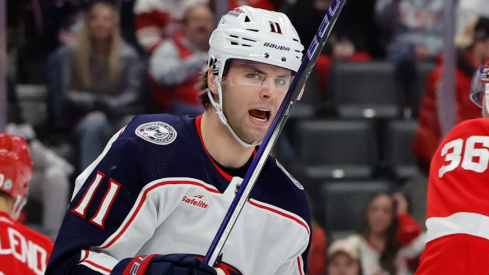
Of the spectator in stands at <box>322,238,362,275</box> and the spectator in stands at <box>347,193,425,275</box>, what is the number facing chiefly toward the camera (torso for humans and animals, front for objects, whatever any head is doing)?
2

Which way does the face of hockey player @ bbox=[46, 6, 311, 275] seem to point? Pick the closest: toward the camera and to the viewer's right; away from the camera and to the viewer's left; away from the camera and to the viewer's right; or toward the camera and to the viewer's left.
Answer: toward the camera and to the viewer's right

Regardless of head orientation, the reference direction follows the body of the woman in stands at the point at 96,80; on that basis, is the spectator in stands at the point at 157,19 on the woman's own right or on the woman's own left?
on the woman's own left

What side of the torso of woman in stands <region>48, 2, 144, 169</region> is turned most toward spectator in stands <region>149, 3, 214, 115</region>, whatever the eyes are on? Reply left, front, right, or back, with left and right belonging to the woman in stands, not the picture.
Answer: left

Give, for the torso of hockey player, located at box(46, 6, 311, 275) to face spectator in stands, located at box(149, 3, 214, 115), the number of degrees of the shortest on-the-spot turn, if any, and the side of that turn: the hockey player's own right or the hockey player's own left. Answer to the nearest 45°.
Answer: approximately 135° to the hockey player's own left

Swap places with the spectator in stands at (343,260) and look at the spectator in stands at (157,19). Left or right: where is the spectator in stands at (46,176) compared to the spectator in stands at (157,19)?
left

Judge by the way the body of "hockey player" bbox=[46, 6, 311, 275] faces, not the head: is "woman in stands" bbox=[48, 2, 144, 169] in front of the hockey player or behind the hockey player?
behind

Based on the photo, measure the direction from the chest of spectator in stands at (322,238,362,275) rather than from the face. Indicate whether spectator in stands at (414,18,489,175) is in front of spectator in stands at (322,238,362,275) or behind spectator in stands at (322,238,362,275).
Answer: behind

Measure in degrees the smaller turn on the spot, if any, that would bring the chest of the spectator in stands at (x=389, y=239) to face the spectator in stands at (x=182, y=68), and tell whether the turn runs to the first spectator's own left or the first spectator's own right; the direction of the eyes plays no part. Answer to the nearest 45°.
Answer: approximately 90° to the first spectator's own right
